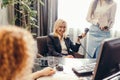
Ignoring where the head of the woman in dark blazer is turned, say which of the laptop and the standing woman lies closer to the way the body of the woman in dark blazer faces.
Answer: the laptop

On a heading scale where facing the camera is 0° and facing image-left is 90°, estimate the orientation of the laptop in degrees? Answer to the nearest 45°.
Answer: approximately 135°

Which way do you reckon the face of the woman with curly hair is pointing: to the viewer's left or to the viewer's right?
to the viewer's right

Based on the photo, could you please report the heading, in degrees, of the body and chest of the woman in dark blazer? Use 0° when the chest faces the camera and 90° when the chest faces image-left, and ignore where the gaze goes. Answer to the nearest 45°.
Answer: approximately 315°

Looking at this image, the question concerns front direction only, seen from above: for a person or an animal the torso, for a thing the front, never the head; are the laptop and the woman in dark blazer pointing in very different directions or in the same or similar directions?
very different directions

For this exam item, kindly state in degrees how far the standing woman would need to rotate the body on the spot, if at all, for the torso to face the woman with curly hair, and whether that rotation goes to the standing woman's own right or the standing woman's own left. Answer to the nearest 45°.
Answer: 0° — they already face them

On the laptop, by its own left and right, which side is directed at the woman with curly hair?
left

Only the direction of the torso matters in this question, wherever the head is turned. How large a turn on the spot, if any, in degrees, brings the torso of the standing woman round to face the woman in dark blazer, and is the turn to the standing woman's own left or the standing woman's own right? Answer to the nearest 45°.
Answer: approximately 45° to the standing woman's own right

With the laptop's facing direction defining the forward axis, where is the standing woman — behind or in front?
in front
